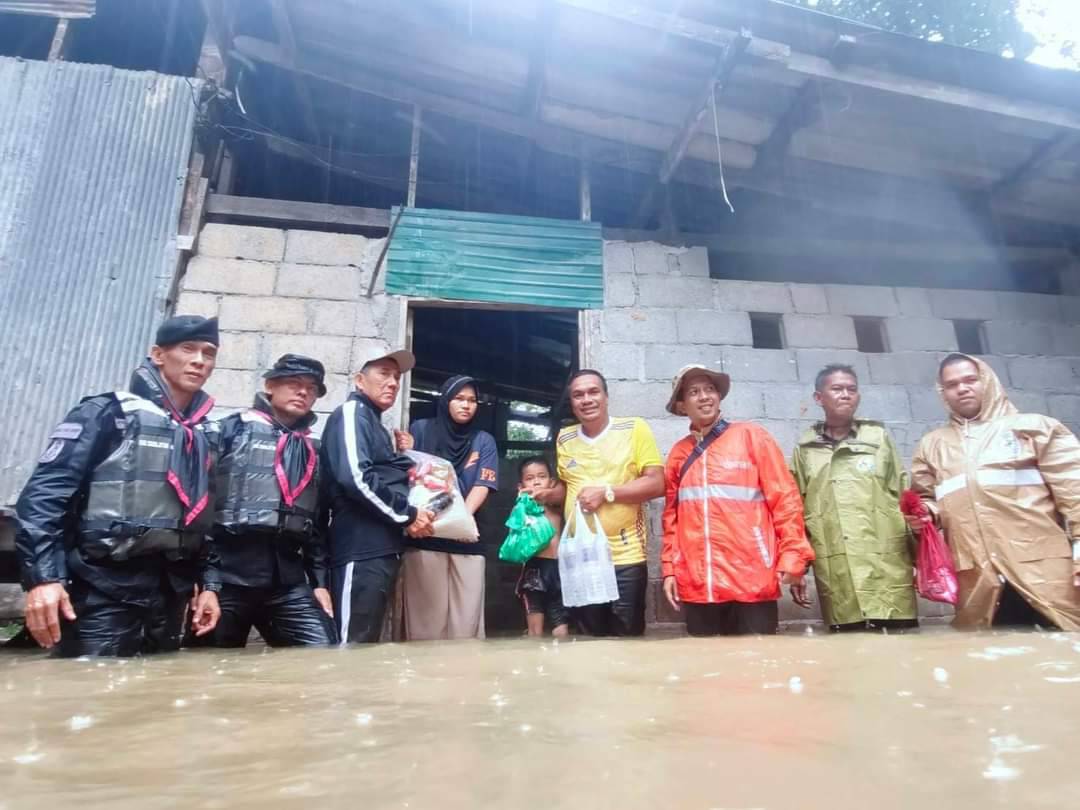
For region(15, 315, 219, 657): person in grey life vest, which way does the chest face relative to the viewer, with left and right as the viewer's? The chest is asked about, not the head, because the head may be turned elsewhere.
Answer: facing the viewer and to the right of the viewer

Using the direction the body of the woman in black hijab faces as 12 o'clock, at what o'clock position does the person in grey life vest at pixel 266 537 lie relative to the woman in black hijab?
The person in grey life vest is roughly at 2 o'clock from the woman in black hijab.

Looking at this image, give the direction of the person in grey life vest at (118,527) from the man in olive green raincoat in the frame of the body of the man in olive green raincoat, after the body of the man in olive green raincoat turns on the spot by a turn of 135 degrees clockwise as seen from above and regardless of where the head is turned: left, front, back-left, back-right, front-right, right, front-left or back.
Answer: left

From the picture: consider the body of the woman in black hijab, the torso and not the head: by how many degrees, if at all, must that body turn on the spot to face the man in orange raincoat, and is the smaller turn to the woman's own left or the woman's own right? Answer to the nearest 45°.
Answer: approximately 90° to the woman's own left

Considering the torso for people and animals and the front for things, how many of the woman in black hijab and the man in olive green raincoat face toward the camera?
2

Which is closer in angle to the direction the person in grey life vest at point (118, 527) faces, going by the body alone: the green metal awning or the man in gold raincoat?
the man in gold raincoat

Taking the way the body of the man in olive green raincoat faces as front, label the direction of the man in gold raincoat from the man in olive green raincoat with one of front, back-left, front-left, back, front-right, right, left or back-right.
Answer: left

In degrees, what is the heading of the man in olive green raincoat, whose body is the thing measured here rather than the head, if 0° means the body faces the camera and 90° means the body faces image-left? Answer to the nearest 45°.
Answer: approximately 0°

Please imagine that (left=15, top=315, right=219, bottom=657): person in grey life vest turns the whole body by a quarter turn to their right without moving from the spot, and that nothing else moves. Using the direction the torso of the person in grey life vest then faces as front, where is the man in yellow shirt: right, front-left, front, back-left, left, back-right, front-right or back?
back-left
